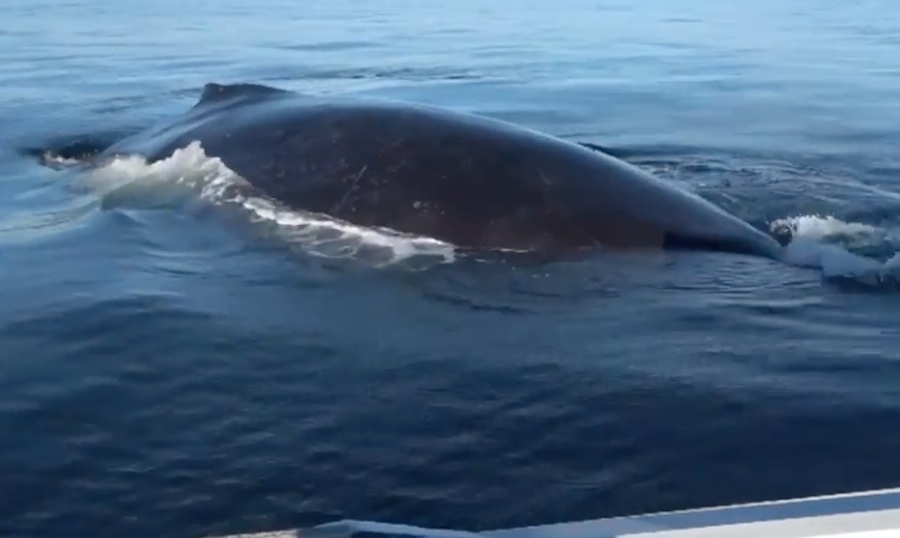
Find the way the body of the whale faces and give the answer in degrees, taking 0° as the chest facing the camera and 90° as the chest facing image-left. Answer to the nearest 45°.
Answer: approximately 270°
